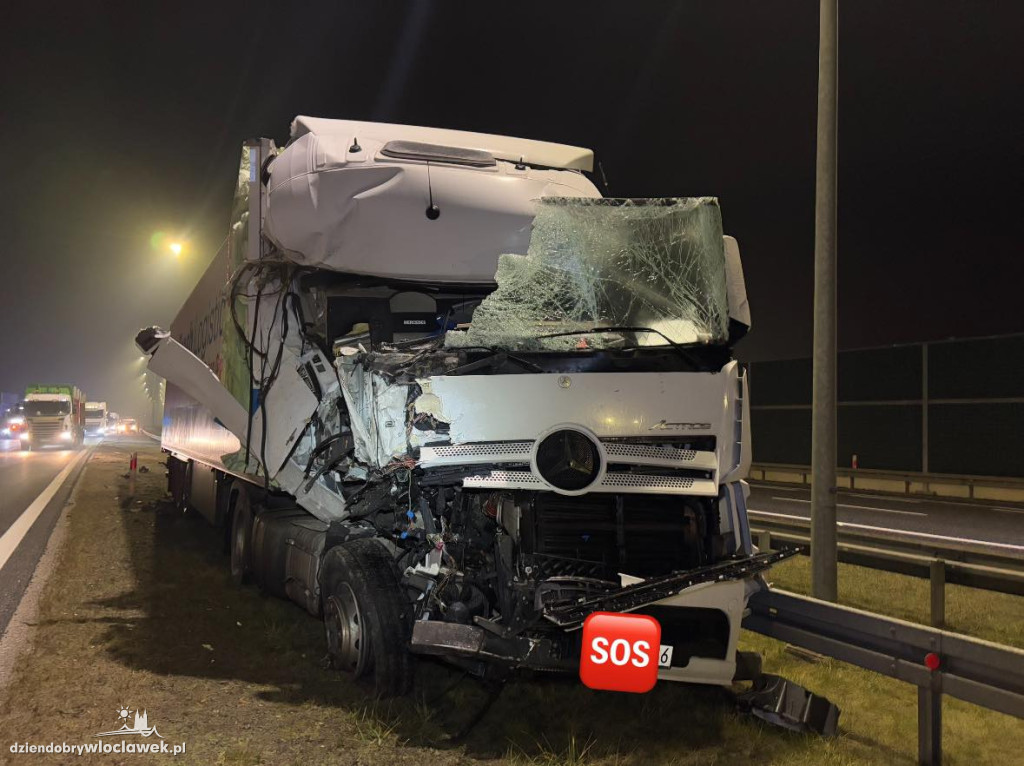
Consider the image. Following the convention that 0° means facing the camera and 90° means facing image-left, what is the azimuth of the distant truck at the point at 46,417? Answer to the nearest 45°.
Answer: approximately 0°

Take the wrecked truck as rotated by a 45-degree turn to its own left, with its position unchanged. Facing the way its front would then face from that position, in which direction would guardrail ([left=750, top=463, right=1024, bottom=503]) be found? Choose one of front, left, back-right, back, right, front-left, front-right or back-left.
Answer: front-left

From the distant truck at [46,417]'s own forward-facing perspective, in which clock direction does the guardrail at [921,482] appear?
The guardrail is roughly at 11 o'clock from the distant truck.

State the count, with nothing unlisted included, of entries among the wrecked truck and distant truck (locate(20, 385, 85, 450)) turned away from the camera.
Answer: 0

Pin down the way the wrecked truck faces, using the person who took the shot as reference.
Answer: facing the viewer and to the right of the viewer

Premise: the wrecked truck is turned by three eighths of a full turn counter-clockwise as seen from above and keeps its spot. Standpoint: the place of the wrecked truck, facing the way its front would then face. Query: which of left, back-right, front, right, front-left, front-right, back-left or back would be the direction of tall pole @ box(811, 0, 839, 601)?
front-right

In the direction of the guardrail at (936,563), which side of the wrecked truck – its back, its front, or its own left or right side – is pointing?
left

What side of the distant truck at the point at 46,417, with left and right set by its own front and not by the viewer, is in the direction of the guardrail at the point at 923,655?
front

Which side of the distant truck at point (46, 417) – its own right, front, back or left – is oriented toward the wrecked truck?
front

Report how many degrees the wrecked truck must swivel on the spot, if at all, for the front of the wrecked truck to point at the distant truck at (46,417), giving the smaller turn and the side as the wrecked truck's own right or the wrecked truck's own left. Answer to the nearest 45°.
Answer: approximately 180°
